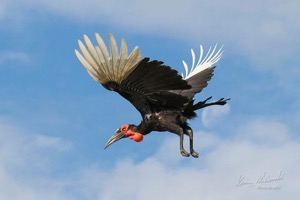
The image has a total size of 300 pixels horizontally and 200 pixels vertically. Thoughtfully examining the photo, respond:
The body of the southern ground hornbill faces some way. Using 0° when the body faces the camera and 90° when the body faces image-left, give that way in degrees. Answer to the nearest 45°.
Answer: approximately 90°
